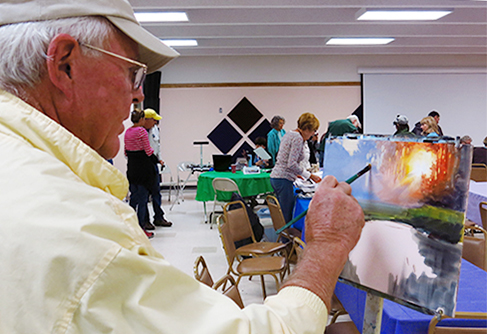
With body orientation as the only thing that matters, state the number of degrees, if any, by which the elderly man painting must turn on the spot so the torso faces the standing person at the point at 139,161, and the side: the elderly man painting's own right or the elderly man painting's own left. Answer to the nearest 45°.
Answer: approximately 45° to the elderly man painting's own left

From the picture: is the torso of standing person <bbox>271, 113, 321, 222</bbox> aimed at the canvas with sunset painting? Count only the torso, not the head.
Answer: no

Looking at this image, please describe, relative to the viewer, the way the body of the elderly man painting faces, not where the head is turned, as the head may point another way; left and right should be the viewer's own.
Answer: facing away from the viewer and to the right of the viewer

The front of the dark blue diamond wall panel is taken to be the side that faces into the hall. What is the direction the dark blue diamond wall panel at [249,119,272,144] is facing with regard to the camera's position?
facing the viewer

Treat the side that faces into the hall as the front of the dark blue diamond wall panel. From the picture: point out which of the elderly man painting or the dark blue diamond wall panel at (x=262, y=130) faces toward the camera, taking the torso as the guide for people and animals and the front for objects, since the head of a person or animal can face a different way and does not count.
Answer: the dark blue diamond wall panel
